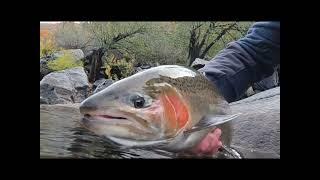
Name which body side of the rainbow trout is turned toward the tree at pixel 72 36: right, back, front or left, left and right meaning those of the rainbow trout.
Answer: right

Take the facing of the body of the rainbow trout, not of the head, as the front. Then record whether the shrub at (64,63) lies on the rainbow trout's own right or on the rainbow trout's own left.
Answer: on the rainbow trout's own right

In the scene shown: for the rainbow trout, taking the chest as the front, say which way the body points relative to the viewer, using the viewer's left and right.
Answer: facing the viewer and to the left of the viewer
